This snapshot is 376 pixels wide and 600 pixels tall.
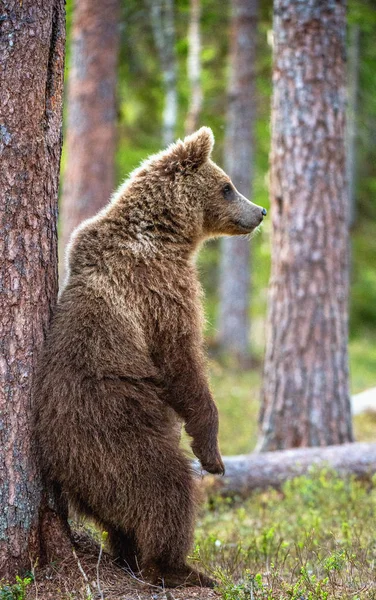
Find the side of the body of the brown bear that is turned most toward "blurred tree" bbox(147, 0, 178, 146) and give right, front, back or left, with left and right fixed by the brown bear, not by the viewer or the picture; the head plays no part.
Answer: left

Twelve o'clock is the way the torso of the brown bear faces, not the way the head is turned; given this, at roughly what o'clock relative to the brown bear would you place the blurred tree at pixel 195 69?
The blurred tree is roughly at 9 o'clock from the brown bear.

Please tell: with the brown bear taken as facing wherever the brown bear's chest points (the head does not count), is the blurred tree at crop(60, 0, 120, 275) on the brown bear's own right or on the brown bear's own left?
on the brown bear's own left

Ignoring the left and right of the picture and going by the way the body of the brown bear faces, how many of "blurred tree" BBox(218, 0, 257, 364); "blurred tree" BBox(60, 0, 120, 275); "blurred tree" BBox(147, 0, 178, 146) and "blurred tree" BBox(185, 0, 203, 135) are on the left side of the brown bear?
4

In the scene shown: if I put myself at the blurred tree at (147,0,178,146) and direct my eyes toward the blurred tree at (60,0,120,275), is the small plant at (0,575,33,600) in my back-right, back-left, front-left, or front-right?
front-left

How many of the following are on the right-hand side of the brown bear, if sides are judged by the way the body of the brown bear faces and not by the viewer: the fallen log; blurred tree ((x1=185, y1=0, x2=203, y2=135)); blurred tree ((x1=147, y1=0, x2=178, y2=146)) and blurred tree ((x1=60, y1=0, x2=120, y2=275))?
0

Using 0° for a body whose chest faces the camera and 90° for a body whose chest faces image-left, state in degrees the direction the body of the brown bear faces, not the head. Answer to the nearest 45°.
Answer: approximately 270°

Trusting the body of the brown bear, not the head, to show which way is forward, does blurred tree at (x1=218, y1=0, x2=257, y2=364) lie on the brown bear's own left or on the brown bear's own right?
on the brown bear's own left
